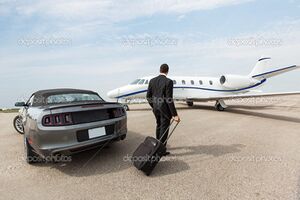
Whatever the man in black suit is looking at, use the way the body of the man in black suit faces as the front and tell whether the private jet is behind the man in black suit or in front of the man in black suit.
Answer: in front

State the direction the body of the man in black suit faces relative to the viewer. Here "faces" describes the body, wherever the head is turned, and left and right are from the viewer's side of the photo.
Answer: facing away from the viewer
